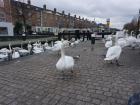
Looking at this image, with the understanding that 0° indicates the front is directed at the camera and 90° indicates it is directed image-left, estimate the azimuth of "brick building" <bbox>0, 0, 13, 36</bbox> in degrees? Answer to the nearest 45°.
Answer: approximately 315°
